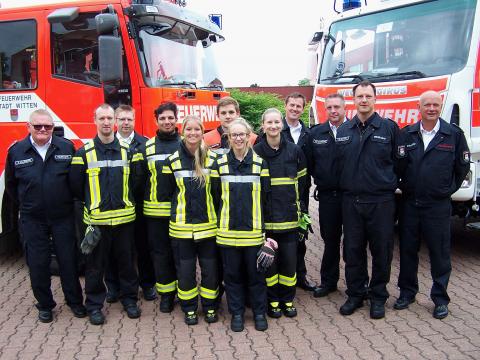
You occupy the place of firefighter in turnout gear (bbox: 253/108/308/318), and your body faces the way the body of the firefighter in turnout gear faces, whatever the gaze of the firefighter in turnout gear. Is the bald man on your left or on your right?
on your left

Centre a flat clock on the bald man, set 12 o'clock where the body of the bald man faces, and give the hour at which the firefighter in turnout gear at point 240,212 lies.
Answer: The firefighter in turnout gear is roughly at 2 o'clock from the bald man.

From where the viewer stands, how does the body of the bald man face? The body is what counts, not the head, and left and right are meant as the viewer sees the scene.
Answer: facing the viewer

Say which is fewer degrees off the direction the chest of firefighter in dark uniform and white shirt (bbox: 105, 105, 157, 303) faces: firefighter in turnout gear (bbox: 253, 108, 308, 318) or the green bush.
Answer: the firefighter in turnout gear

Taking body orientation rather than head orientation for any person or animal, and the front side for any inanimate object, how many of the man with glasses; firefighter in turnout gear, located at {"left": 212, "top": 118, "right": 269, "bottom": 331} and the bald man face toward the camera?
3

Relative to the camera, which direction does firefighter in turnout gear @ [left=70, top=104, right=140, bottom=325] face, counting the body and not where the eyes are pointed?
toward the camera

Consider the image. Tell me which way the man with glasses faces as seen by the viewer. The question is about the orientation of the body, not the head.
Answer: toward the camera

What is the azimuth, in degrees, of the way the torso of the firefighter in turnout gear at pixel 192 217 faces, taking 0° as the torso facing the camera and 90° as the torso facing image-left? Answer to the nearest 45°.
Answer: approximately 0°

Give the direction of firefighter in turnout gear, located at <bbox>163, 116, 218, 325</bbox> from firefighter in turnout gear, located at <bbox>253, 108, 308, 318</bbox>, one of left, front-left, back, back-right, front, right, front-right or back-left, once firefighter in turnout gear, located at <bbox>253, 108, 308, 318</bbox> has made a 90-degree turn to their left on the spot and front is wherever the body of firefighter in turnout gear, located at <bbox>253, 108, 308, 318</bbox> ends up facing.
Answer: back

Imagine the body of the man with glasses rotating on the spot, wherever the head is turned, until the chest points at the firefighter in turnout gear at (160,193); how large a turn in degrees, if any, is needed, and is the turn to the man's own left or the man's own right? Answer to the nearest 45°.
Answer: approximately 90° to the man's own left

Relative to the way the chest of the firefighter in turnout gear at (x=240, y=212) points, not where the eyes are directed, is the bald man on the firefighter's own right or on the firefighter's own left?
on the firefighter's own left

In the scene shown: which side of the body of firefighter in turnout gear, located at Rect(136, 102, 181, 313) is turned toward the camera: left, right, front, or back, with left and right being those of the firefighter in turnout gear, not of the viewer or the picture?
front
